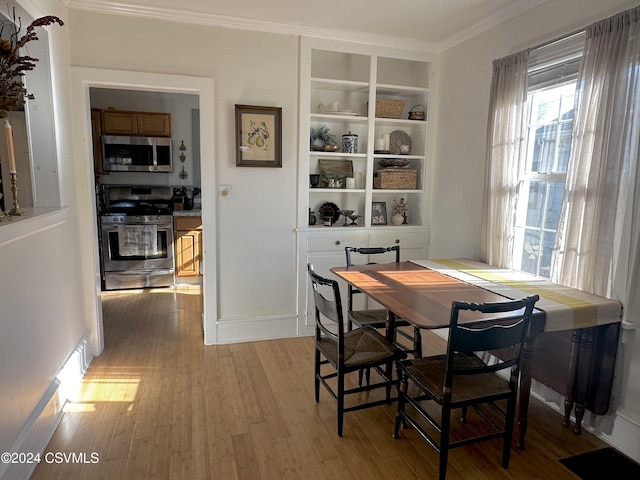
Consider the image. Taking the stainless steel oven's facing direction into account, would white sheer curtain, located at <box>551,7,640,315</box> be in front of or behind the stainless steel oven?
in front

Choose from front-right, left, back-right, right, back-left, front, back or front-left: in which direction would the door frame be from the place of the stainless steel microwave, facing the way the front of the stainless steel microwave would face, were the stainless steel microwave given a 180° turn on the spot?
back

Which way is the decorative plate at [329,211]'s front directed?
toward the camera

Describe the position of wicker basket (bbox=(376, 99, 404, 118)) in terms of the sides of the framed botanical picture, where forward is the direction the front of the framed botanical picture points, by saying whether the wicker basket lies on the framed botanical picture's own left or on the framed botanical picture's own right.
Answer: on the framed botanical picture's own left

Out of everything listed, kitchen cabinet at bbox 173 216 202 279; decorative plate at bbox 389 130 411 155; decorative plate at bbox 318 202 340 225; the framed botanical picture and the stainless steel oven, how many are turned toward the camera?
5

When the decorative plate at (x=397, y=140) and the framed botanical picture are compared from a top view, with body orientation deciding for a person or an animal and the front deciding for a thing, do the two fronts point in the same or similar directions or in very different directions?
same or similar directions

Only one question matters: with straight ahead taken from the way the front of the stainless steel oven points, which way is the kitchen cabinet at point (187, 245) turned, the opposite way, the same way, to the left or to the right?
the same way

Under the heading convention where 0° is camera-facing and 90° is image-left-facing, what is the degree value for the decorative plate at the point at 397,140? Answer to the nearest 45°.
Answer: approximately 0°

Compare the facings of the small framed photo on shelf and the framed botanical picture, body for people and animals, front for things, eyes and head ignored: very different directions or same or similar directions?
same or similar directions

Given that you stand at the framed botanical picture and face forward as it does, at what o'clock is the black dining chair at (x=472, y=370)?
The black dining chair is roughly at 11 o'clock from the framed botanical picture.

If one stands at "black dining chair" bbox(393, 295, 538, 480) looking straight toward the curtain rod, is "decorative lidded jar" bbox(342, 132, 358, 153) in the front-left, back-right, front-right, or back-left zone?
front-left

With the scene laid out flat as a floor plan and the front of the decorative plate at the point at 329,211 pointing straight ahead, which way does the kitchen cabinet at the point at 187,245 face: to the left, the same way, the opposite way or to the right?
the same way

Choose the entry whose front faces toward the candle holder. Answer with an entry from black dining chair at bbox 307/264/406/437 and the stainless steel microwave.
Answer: the stainless steel microwave

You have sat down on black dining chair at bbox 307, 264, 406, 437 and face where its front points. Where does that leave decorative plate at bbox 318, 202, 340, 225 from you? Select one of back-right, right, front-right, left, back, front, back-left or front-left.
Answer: front-left

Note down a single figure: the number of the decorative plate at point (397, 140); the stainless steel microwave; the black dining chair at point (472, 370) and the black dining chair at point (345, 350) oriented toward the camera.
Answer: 2

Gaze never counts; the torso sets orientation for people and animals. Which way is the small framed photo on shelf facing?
toward the camera

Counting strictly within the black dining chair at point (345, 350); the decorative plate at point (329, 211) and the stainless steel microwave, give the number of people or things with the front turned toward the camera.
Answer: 2

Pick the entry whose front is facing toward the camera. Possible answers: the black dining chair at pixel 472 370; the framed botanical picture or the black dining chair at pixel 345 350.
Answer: the framed botanical picture

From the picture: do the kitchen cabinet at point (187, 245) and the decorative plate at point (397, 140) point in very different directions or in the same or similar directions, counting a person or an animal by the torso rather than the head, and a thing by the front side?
same or similar directions

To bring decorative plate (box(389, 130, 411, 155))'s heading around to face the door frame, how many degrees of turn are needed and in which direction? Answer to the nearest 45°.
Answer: approximately 45° to its right

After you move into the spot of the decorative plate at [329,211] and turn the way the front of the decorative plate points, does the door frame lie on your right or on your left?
on your right
